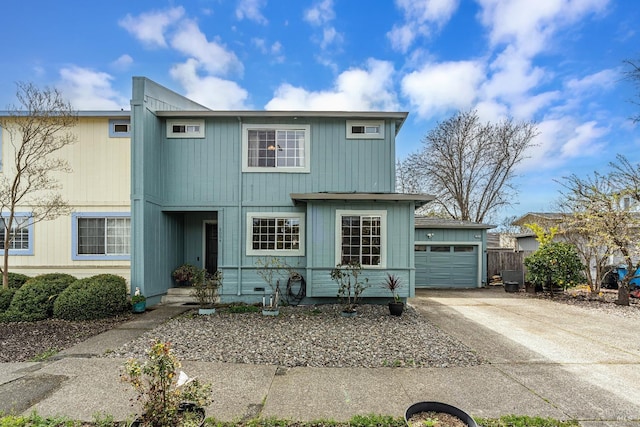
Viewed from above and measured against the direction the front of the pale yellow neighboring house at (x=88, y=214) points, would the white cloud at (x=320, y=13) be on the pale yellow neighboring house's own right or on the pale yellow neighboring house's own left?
on the pale yellow neighboring house's own left

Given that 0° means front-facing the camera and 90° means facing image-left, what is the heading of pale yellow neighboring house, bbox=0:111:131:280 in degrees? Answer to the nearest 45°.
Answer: approximately 0°

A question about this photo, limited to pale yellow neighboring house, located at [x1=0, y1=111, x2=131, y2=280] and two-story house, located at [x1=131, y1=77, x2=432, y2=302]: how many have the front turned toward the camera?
2

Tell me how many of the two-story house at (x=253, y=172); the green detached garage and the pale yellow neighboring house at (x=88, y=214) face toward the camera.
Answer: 3

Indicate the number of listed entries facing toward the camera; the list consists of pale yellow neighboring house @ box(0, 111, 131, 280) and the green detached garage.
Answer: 2

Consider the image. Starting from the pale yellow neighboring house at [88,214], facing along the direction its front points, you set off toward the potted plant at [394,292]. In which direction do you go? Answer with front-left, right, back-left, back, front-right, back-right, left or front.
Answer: front-left

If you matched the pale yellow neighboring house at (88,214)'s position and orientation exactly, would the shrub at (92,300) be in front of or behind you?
in front

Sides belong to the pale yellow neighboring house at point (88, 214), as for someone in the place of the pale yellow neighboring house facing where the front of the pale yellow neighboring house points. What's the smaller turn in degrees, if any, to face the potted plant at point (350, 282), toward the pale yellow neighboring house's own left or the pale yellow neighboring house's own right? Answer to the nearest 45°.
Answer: approximately 45° to the pale yellow neighboring house's own left

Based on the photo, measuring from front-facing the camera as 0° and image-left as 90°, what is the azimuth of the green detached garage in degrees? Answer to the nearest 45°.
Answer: approximately 0°
